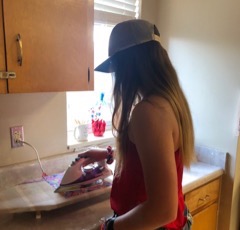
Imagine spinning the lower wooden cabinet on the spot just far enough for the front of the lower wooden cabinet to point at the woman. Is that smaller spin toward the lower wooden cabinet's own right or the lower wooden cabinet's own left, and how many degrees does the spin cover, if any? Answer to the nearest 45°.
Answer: approximately 45° to the lower wooden cabinet's own right

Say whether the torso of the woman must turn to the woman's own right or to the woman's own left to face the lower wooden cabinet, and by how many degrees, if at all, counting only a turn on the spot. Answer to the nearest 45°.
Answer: approximately 135° to the woman's own right

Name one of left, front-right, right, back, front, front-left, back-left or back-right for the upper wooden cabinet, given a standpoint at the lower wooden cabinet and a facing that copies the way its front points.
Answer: right
